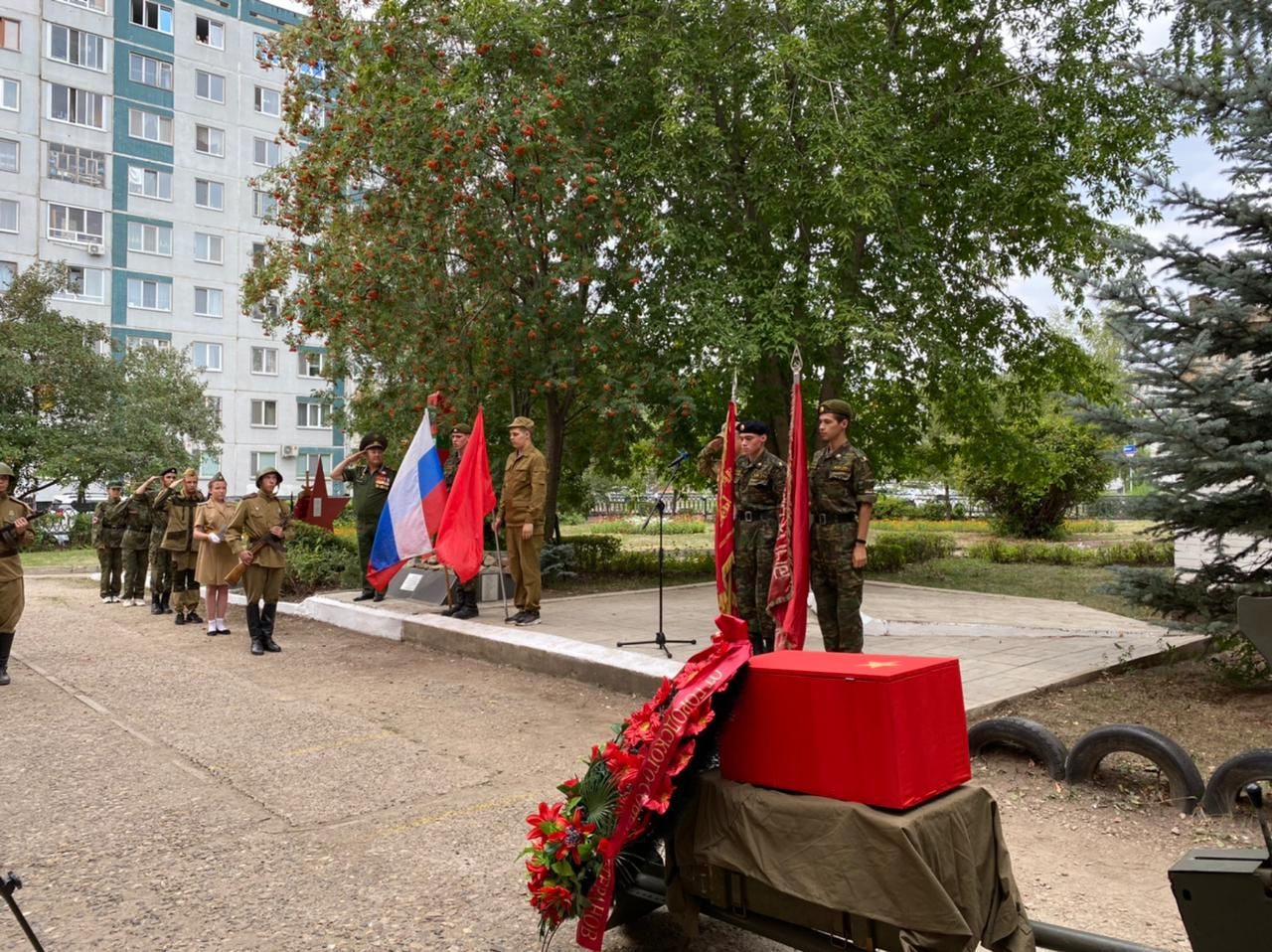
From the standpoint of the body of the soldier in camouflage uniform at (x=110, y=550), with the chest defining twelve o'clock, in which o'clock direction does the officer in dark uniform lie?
The officer in dark uniform is roughly at 11 o'clock from the soldier in camouflage uniform.

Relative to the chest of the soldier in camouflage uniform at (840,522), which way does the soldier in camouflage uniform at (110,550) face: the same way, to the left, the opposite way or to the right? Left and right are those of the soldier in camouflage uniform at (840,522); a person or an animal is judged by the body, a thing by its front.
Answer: to the left

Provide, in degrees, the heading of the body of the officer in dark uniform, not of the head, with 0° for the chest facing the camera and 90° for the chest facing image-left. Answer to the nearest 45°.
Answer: approximately 0°

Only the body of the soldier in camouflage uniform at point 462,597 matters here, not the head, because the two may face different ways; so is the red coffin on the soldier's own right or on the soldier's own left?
on the soldier's own left

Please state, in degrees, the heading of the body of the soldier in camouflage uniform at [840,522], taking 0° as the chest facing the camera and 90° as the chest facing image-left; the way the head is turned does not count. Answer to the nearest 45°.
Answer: approximately 45°

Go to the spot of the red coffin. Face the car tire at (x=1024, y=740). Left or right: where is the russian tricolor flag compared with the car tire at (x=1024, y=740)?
left

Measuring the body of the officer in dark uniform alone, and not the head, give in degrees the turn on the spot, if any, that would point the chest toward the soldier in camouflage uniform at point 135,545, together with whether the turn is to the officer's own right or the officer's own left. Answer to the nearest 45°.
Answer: approximately 135° to the officer's own right
